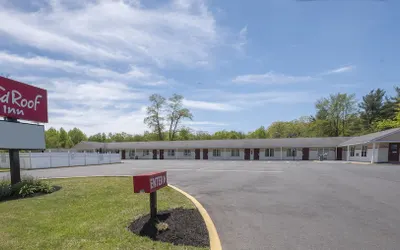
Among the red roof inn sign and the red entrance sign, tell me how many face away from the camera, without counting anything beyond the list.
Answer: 0

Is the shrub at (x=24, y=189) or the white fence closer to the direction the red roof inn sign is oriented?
the shrub

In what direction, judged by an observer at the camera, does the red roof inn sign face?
facing the viewer and to the right of the viewer

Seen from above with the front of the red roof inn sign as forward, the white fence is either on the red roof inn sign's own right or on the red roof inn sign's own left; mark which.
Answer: on the red roof inn sign's own left

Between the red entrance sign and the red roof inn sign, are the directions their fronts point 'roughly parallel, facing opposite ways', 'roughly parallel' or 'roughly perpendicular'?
roughly parallel

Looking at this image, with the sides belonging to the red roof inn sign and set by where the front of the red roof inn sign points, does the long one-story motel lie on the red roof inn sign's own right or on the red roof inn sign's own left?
on the red roof inn sign's own left

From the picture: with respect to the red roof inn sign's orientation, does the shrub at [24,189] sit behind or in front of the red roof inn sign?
in front
